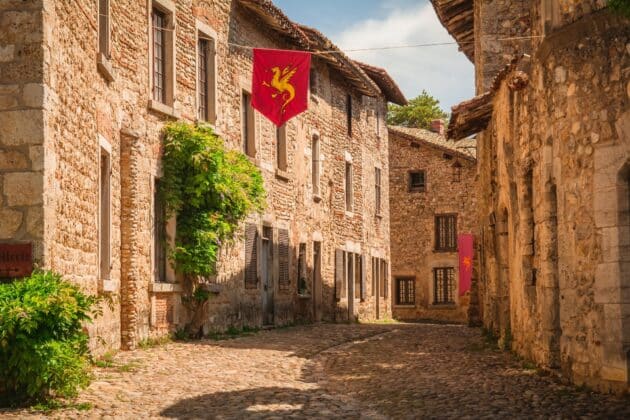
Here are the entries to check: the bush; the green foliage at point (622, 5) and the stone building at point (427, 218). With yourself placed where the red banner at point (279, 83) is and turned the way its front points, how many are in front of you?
2

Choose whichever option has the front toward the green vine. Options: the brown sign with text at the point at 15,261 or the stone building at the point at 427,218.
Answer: the stone building

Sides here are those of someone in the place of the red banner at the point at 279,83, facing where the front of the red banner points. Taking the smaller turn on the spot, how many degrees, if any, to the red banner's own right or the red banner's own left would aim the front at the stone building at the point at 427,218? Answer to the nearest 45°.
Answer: approximately 180°

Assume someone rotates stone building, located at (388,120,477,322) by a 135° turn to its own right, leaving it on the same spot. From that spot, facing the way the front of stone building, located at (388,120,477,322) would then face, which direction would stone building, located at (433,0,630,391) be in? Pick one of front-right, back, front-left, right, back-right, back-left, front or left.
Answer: back-left

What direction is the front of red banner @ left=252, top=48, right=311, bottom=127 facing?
toward the camera

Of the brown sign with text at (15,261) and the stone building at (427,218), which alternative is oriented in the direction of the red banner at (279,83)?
the stone building

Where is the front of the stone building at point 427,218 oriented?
toward the camera

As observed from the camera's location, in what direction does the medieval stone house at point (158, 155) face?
facing the viewer and to the right of the viewer

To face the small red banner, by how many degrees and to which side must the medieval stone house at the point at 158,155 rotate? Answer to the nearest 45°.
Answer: approximately 90° to its left

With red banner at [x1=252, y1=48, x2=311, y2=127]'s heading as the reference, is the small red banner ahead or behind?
behind

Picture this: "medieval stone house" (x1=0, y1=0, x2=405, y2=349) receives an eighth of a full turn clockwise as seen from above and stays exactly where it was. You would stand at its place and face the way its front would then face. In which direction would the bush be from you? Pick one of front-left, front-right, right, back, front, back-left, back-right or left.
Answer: front
